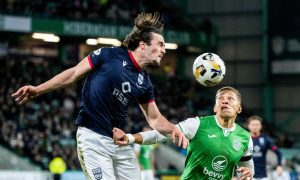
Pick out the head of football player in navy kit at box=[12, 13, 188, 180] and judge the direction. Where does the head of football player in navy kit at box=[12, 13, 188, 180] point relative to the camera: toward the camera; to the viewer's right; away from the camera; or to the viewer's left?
to the viewer's right

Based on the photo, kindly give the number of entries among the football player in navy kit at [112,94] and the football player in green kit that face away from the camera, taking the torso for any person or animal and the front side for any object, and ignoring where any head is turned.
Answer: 0

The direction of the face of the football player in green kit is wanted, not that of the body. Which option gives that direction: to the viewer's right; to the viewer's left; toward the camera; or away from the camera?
toward the camera

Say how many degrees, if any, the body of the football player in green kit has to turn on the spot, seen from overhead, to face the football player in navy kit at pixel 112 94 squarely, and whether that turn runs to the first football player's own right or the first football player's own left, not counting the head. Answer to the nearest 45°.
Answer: approximately 90° to the first football player's own right

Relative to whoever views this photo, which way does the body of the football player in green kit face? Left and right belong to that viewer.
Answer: facing the viewer

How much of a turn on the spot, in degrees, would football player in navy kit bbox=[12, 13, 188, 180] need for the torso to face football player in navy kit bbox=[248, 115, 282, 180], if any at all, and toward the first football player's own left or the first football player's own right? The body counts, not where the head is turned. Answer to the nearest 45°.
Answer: approximately 90° to the first football player's own left

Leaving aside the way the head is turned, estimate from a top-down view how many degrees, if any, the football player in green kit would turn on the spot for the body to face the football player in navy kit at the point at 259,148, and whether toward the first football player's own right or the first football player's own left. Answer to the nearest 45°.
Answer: approximately 180°
